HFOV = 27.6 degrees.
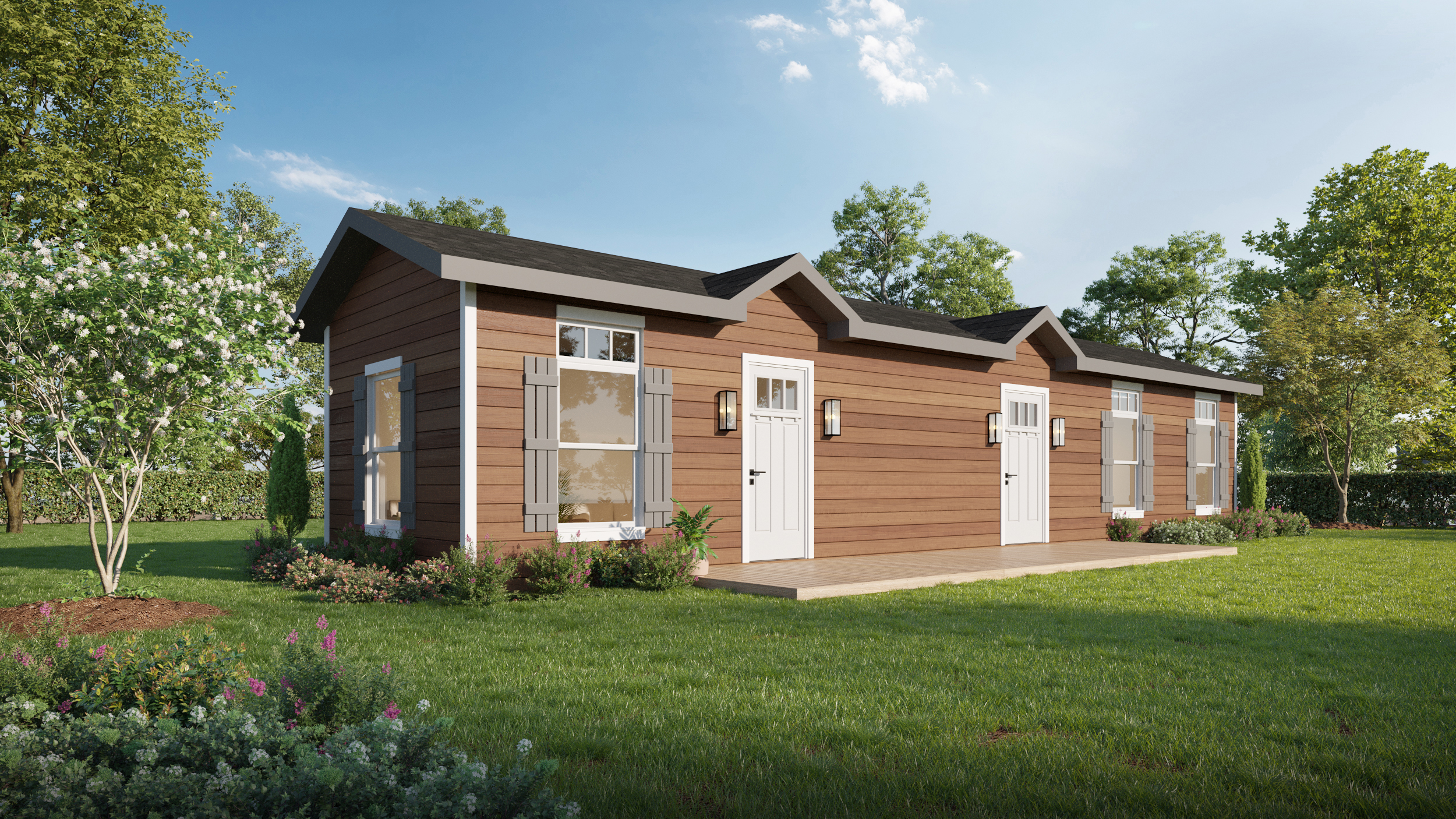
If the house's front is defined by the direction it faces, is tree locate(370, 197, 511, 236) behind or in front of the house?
behind

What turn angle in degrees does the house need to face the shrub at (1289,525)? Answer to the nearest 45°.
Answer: approximately 90° to its left

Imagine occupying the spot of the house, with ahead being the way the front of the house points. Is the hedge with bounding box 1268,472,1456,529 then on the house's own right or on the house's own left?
on the house's own left

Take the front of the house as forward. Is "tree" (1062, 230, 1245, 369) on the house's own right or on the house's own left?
on the house's own left

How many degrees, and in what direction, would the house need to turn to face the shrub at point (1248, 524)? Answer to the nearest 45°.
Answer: approximately 90° to its left

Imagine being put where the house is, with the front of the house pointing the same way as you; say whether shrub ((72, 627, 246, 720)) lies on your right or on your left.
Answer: on your right

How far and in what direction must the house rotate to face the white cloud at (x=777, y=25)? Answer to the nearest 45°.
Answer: approximately 135° to its left

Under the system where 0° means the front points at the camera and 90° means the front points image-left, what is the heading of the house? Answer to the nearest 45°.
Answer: approximately 315°

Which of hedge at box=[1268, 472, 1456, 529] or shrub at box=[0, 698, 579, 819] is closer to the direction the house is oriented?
the shrub

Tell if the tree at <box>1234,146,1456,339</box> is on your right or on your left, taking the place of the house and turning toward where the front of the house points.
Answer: on your left
